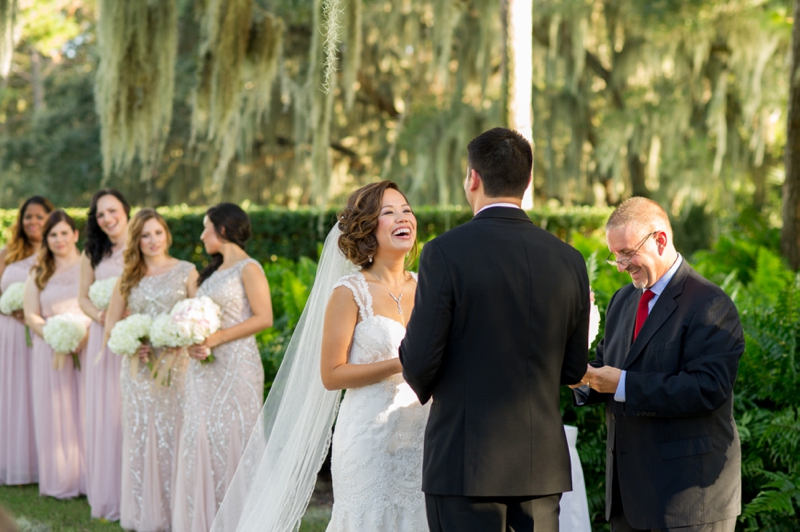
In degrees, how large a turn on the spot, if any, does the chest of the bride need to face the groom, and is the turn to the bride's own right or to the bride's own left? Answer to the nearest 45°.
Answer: approximately 45° to the bride's own right

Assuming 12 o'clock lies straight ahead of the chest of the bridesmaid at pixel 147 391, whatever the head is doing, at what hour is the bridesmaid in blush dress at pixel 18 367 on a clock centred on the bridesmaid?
The bridesmaid in blush dress is roughly at 5 o'clock from the bridesmaid.

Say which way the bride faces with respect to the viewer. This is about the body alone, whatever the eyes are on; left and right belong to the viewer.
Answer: facing the viewer and to the right of the viewer

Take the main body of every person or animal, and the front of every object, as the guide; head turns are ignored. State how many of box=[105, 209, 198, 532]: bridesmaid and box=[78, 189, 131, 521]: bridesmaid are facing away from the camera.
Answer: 0

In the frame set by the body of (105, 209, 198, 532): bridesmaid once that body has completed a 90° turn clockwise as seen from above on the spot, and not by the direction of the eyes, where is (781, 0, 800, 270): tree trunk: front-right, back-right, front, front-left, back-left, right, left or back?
back

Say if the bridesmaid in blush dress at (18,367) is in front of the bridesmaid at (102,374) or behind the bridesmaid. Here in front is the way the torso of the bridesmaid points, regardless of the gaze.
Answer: behind

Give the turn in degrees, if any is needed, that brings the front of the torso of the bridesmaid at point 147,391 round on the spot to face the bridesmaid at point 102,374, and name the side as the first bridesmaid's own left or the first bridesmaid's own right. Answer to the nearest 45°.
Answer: approximately 135° to the first bridesmaid's own right

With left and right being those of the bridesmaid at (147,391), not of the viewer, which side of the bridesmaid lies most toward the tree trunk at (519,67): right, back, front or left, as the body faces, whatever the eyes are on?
left

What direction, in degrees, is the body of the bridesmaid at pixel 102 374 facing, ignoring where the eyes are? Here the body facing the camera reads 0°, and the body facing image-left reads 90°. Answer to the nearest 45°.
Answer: approximately 315°

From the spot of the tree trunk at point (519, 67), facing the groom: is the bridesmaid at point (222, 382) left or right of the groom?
right

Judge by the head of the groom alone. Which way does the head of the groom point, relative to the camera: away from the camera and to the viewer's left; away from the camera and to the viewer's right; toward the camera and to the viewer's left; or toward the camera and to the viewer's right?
away from the camera and to the viewer's left
